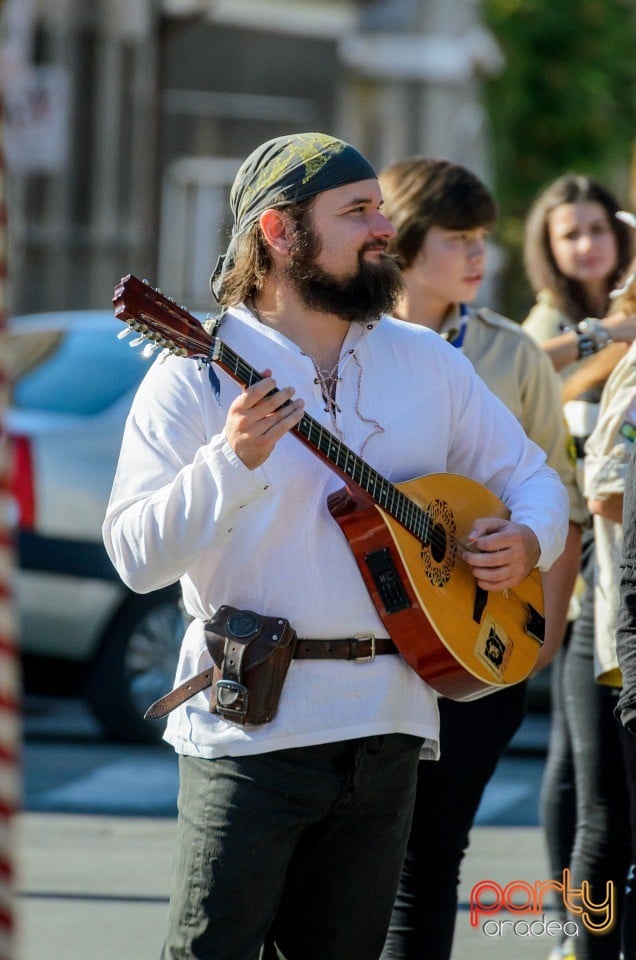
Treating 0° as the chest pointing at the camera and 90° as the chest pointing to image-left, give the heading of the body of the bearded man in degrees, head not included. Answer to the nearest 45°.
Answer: approximately 315°

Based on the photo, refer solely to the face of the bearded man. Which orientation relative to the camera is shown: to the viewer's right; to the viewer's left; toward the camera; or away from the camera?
to the viewer's right

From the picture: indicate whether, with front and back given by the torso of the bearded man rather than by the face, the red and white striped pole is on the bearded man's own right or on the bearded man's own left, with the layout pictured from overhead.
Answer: on the bearded man's own right

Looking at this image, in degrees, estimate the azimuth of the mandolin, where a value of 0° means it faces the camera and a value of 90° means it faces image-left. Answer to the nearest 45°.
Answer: approximately 315°
